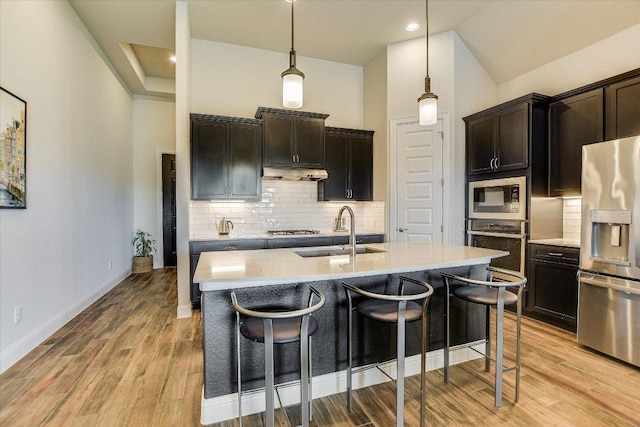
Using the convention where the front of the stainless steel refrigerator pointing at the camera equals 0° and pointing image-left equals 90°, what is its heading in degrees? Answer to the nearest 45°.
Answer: approximately 45°

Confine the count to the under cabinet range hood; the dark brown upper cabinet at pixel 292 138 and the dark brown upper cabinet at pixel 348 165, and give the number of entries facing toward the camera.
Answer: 3

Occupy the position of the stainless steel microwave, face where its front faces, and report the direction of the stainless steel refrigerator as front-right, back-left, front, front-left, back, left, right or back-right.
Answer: left

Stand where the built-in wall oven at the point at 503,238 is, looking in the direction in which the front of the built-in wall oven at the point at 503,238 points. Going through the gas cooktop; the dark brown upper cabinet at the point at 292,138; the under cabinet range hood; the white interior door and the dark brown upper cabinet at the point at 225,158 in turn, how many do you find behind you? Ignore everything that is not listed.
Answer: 0

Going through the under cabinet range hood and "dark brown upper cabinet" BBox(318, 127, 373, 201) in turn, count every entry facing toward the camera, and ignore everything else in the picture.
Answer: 2

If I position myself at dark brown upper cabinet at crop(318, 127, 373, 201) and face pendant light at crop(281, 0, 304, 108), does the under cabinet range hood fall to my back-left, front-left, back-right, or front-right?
front-right

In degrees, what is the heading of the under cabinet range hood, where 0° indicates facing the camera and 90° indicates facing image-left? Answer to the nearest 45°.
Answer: approximately 0°

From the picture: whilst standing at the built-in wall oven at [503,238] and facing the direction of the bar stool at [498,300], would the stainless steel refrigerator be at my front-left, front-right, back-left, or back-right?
front-left

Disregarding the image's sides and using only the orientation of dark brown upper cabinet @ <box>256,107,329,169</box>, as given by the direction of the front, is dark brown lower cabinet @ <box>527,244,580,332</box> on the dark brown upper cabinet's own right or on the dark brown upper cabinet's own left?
on the dark brown upper cabinet's own left

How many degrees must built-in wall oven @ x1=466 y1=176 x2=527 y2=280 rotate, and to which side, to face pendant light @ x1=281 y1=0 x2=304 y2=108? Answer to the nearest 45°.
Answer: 0° — it already faces it

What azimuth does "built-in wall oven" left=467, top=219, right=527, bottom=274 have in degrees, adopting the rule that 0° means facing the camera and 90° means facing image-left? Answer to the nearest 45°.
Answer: approximately 45°

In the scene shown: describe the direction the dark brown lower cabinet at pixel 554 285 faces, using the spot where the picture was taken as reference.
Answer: facing the viewer and to the left of the viewer
